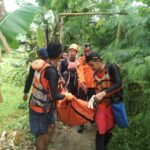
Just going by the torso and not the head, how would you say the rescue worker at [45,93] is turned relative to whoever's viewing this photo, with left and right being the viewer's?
facing away from the viewer and to the right of the viewer

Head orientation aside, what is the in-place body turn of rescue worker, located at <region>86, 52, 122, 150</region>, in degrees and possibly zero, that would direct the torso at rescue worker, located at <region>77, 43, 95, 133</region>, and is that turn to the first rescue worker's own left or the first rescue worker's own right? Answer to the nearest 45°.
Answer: approximately 135° to the first rescue worker's own right

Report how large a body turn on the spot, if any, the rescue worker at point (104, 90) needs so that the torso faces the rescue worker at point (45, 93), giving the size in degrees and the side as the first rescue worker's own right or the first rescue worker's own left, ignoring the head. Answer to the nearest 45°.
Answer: approximately 45° to the first rescue worker's own right

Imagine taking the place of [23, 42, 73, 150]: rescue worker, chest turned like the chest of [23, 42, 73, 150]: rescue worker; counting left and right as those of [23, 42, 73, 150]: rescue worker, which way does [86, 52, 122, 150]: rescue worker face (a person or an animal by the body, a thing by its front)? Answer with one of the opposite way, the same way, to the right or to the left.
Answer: the opposite way

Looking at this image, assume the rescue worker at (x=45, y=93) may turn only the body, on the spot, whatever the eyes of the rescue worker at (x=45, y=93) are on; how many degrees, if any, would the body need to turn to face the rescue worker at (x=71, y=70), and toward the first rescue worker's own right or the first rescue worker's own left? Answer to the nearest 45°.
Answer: approximately 45° to the first rescue worker's own left

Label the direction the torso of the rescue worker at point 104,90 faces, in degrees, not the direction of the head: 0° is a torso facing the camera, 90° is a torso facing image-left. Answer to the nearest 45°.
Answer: approximately 45°
